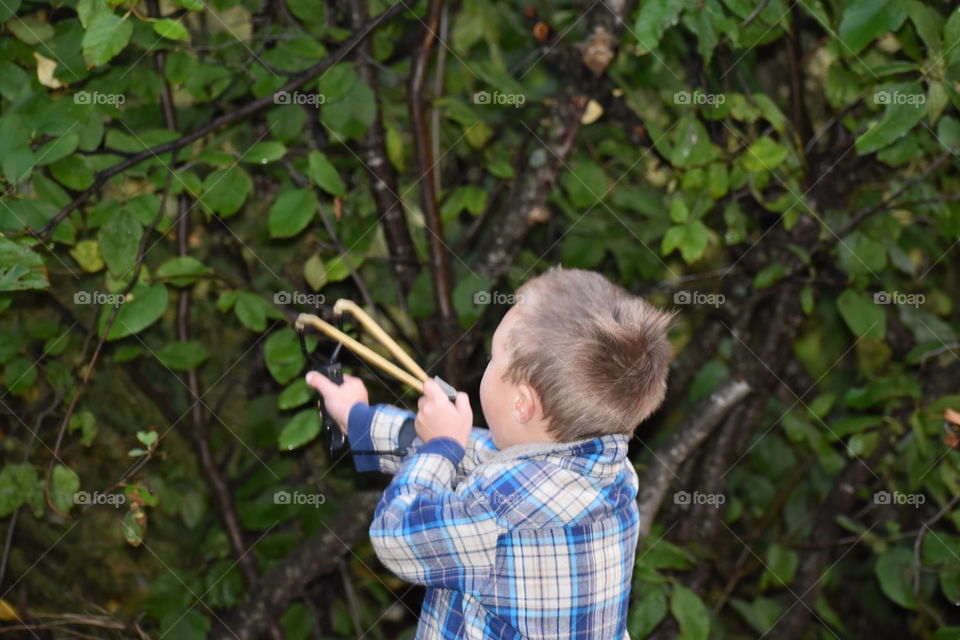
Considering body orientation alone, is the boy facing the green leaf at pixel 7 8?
yes

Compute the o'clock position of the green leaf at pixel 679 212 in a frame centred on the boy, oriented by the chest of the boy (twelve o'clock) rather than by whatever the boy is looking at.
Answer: The green leaf is roughly at 2 o'clock from the boy.

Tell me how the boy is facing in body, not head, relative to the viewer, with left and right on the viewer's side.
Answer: facing away from the viewer and to the left of the viewer

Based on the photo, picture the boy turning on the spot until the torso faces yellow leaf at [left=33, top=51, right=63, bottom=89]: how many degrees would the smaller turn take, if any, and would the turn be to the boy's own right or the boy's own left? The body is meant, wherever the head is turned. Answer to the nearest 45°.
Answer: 0° — they already face it

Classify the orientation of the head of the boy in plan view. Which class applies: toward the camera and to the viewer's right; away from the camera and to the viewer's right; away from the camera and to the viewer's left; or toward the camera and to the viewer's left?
away from the camera and to the viewer's left

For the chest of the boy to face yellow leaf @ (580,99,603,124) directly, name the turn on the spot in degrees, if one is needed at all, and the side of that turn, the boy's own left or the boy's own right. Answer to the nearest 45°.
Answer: approximately 45° to the boy's own right

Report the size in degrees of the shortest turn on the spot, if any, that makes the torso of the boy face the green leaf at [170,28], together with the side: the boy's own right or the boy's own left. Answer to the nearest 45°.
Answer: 0° — they already face it

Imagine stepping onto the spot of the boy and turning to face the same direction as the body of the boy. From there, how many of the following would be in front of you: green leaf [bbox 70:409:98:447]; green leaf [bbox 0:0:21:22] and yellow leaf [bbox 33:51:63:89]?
3
